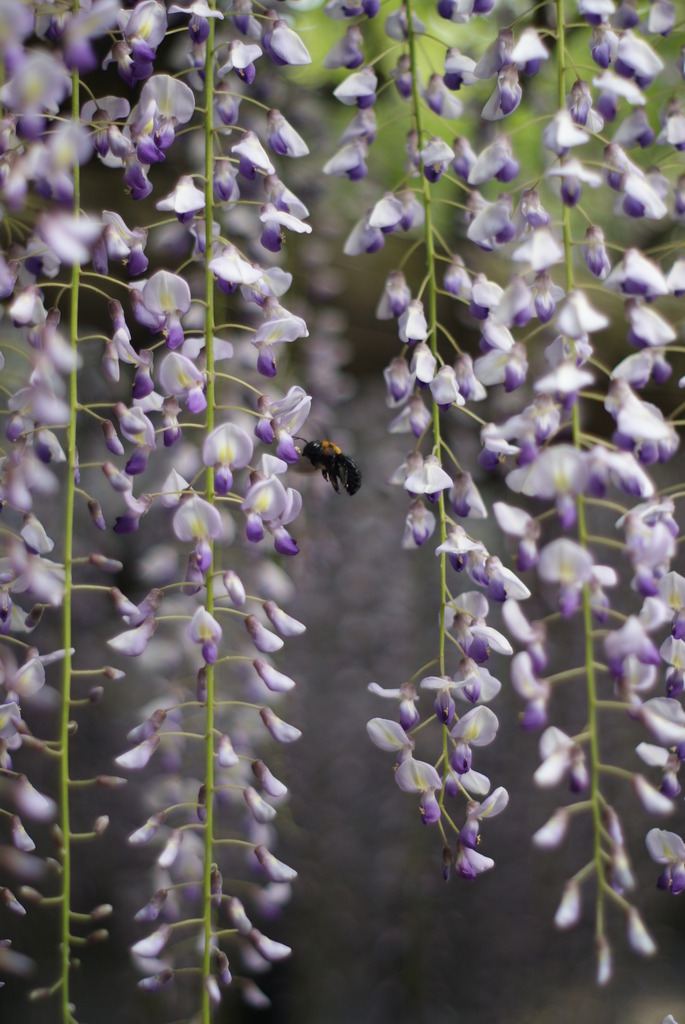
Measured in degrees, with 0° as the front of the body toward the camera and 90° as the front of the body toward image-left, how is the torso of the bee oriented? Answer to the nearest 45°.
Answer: approximately 90°
